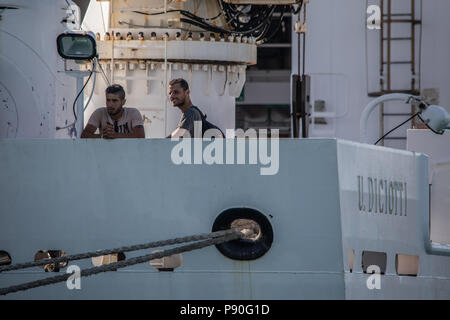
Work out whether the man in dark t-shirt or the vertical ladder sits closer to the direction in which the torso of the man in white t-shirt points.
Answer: the man in dark t-shirt

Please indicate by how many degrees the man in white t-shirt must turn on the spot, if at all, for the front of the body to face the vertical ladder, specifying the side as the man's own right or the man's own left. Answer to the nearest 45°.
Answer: approximately 135° to the man's own left

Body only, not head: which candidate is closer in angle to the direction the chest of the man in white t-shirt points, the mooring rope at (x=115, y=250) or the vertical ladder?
the mooring rope

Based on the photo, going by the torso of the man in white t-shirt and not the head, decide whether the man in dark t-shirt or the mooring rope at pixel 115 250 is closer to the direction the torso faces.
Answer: the mooring rope

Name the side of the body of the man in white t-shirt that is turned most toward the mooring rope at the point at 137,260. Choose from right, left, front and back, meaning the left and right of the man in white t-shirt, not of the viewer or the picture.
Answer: front

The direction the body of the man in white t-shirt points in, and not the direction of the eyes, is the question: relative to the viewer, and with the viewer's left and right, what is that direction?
facing the viewer

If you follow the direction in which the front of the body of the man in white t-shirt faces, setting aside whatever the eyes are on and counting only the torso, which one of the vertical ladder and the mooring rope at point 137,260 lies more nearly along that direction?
the mooring rope

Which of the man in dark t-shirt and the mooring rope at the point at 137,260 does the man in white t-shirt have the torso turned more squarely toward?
the mooring rope

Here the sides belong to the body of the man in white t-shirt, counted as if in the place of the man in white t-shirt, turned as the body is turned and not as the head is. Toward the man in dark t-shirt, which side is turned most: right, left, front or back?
left

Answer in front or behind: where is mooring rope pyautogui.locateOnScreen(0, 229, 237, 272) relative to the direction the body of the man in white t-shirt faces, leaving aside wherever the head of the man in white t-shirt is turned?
in front
